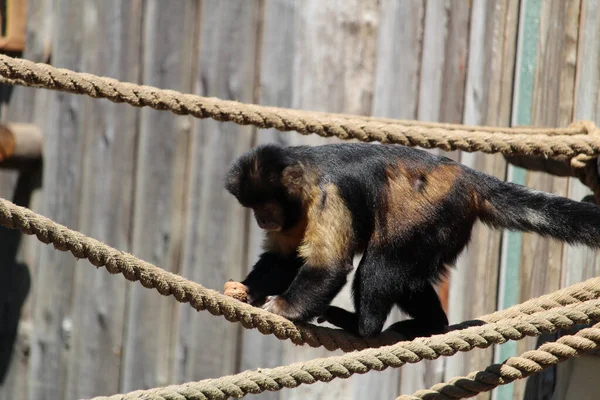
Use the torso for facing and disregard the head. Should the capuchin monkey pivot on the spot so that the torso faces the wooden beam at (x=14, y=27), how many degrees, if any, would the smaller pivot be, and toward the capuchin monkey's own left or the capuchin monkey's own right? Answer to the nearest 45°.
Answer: approximately 45° to the capuchin monkey's own right

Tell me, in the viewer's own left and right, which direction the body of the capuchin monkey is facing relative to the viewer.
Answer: facing to the left of the viewer
